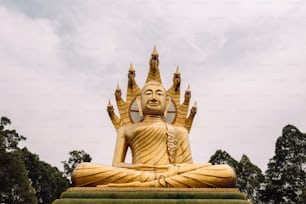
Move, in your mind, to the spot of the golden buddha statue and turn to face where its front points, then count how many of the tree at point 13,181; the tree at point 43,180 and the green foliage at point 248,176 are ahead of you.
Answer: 0

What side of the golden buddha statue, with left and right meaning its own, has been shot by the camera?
front

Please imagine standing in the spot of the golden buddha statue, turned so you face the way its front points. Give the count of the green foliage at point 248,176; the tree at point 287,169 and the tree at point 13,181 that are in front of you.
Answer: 0

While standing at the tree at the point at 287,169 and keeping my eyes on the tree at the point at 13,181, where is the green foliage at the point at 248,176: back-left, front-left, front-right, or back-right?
front-right

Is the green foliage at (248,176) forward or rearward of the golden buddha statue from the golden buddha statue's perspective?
rearward

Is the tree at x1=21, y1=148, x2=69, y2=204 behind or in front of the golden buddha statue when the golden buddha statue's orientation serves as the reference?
behind

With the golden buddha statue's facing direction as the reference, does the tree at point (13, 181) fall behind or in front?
behind

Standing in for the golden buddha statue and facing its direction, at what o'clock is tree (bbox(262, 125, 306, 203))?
The tree is roughly at 7 o'clock from the golden buddha statue.
